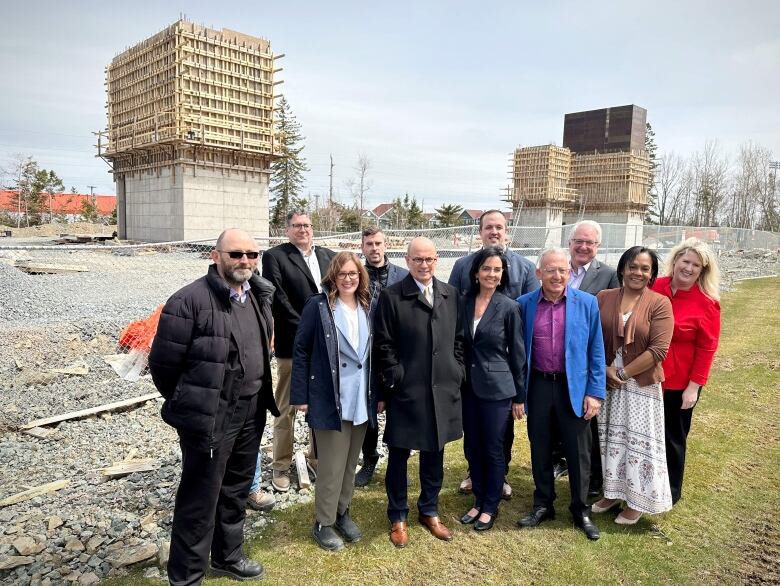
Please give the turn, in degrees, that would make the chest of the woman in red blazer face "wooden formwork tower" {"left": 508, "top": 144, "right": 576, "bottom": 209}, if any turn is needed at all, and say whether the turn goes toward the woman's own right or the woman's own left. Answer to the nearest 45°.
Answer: approximately 135° to the woman's own right

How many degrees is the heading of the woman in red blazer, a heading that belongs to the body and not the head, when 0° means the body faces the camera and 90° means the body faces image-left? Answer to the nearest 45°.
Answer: approximately 45°

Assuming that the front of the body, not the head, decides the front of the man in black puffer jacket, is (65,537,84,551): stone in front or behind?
behind

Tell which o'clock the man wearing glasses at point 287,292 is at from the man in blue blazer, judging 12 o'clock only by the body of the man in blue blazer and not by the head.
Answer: The man wearing glasses is roughly at 3 o'clock from the man in blue blazer.

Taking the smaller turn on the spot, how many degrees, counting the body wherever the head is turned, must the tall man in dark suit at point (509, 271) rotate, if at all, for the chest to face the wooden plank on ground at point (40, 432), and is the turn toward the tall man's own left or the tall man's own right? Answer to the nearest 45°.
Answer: approximately 90° to the tall man's own right

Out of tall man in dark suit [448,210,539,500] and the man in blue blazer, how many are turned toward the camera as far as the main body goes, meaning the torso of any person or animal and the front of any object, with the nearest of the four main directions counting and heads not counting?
2
